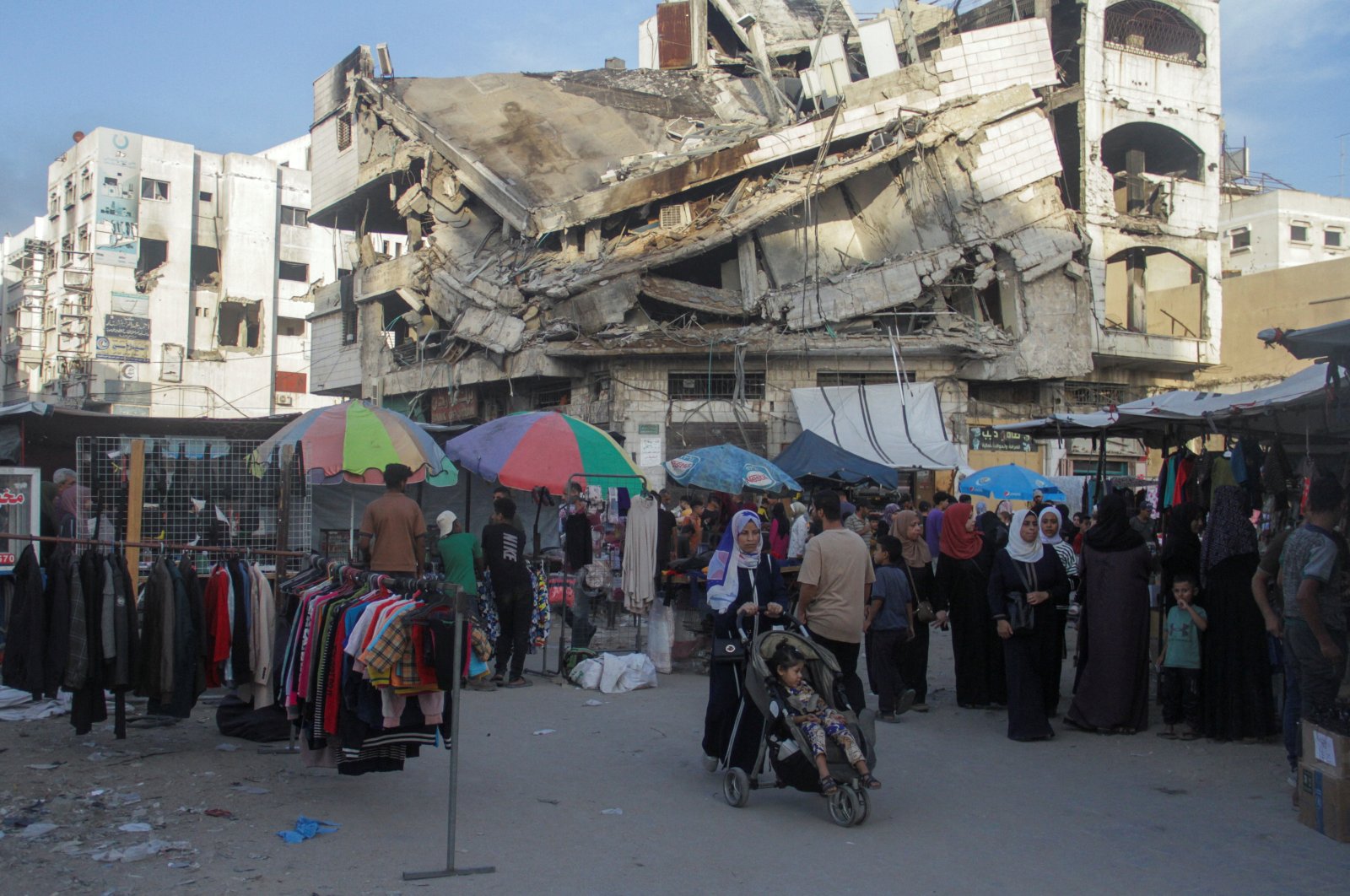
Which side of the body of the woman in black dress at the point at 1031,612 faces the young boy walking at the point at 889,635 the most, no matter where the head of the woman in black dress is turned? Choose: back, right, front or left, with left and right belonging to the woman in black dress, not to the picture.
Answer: right

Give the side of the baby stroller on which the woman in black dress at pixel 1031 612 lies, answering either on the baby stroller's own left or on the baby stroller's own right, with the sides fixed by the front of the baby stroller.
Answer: on the baby stroller's own left

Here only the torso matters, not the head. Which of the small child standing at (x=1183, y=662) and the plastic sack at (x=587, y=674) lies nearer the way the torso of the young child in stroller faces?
the small child standing

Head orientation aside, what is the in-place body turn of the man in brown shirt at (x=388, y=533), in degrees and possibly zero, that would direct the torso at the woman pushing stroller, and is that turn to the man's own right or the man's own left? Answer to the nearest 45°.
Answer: approximately 135° to the man's own right

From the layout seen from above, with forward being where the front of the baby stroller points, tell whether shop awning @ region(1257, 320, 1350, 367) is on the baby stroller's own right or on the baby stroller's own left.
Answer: on the baby stroller's own left

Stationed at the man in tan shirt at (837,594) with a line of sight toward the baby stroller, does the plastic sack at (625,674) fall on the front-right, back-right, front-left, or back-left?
back-right

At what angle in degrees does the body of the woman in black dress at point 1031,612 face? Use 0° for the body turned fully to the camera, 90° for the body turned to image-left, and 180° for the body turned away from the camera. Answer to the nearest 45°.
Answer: approximately 0°

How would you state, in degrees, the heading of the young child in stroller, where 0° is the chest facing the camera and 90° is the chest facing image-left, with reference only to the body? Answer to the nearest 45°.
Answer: approximately 315°

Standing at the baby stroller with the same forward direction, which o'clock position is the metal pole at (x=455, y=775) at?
The metal pole is roughly at 3 o'clock from the baby stroller.

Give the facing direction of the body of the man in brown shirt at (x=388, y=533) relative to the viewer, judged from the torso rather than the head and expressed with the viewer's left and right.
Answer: facing away from the viewer

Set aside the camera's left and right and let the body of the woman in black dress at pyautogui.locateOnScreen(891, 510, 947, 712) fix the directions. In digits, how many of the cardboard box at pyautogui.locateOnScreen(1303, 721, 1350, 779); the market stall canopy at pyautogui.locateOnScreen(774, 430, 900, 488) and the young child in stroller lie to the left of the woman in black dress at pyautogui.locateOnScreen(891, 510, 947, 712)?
1

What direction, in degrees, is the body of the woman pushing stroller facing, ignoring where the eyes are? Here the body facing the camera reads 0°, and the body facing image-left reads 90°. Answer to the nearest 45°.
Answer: approximately 315°

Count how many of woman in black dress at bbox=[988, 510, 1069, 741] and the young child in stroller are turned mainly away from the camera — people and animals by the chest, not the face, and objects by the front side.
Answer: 0

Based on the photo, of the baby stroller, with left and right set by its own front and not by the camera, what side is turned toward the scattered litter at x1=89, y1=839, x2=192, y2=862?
right
